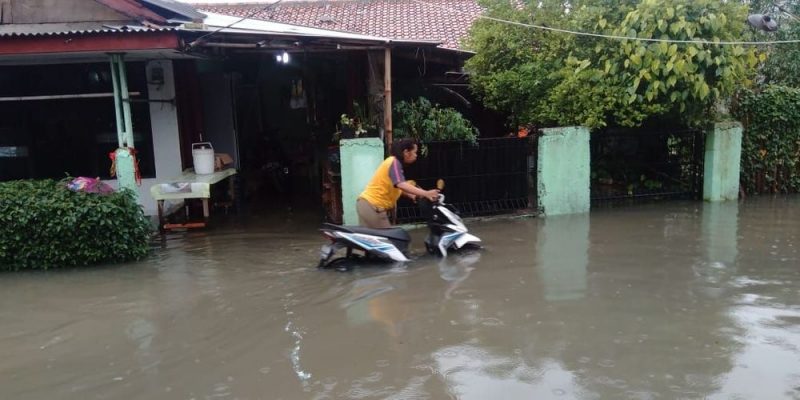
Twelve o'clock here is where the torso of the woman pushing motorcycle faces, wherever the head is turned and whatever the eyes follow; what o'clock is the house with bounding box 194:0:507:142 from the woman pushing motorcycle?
The house is roughly at 9 o'clock from the woman pushing motorcycle.

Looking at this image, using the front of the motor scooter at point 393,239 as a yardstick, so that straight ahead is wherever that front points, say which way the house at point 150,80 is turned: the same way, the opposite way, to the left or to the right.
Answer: to the right

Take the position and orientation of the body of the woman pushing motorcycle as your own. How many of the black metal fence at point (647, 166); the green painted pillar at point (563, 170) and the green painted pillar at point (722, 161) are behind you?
0

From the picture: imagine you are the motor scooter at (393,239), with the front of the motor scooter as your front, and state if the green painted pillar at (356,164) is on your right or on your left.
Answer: on your left

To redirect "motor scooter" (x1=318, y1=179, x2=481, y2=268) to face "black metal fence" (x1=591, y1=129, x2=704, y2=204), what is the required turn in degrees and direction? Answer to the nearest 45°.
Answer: approximately 45° to its left

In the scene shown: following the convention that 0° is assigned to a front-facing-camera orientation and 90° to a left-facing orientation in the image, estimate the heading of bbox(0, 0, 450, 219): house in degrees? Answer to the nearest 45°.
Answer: approximately 0°

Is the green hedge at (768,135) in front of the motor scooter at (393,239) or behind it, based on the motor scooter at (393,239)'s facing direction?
in front

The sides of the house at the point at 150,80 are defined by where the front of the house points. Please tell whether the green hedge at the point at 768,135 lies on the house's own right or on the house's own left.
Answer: on the house's own left

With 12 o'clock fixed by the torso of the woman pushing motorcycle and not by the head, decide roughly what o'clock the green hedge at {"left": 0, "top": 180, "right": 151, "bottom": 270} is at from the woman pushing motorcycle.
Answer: The green hedge is roughly at 6 o'clock from the woman pushing motorcycle.

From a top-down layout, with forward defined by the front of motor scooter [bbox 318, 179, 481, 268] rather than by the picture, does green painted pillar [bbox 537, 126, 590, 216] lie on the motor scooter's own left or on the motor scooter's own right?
on the motor scooter's own left

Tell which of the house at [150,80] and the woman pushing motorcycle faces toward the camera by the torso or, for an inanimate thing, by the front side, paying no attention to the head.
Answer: the house

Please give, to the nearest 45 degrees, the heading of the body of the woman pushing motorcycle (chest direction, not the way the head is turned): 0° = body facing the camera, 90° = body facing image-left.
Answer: approximately 270°

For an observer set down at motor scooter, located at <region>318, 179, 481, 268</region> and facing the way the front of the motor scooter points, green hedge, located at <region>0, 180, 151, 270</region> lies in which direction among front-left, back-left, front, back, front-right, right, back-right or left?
back

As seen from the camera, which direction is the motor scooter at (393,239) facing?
to the viewer's right

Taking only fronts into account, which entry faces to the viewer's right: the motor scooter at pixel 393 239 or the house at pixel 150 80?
the motor scooter

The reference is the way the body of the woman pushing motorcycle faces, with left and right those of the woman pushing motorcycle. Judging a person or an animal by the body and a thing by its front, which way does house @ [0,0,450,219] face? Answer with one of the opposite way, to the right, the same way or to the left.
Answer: to the right

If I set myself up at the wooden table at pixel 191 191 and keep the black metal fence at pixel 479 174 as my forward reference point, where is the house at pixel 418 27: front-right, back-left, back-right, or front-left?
front-left

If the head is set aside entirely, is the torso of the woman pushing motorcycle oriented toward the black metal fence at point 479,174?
no

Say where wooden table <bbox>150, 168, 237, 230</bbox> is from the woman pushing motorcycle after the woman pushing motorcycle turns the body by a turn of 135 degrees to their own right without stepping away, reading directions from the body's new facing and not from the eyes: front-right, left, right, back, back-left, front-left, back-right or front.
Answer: right

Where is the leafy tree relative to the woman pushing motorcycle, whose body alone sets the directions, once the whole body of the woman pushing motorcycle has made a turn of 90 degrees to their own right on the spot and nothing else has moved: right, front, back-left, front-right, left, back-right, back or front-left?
back-left
